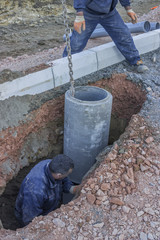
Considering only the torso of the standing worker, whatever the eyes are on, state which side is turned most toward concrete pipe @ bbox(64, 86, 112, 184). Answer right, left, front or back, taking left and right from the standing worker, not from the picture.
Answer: front

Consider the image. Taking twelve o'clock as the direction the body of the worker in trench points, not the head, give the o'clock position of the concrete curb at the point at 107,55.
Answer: The concrete curb is roughly at 10 o'clock from the worker in trench.

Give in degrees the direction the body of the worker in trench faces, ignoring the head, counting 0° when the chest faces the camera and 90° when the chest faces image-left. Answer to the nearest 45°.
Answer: approximately 270°

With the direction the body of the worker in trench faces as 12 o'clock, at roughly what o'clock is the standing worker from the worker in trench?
The standing worker is roughly at 10 o'clock from the worker in trench.

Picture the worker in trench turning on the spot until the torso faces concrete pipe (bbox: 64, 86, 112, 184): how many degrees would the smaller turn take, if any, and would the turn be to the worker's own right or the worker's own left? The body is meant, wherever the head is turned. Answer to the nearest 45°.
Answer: approximately 45° to the worker's own left

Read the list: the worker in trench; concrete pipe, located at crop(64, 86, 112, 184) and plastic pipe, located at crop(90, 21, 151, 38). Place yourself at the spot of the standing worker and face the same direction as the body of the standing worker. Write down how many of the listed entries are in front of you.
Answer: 2

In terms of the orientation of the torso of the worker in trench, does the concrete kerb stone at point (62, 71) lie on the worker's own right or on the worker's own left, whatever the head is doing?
on the worker's own left

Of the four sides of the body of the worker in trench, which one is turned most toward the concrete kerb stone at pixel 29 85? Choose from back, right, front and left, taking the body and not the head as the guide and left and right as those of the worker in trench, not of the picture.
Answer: left

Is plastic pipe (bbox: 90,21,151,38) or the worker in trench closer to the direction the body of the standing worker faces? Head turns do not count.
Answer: the worker in trench

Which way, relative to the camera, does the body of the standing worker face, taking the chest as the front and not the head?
toward the camera

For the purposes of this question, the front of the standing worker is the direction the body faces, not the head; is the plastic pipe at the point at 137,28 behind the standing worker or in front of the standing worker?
behind

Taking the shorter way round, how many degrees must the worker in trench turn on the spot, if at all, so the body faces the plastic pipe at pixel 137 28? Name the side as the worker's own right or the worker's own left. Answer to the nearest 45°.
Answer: approximately 45° to the worker's own left

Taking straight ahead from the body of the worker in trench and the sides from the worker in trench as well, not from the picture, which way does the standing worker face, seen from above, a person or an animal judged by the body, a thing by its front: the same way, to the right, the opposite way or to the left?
to the right
